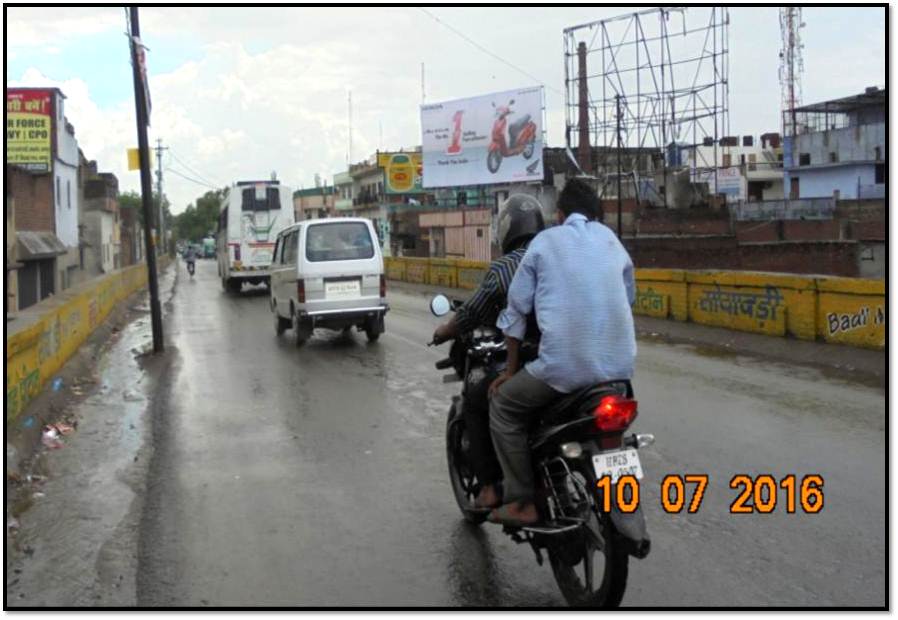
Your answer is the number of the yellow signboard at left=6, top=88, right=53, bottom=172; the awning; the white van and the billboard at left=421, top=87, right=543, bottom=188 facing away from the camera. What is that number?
1

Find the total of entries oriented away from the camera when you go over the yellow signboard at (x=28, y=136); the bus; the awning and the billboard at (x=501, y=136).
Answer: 1

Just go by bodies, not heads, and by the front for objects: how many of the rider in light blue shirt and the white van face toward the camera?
0

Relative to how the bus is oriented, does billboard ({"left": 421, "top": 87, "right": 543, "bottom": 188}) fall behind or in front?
in front

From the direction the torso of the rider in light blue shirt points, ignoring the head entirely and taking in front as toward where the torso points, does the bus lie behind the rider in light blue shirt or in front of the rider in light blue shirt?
in front

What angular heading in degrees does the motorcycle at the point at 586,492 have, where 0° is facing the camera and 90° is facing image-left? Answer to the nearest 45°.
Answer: approximately 135°

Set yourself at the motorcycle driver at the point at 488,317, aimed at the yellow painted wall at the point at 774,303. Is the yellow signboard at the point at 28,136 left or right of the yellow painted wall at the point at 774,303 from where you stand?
left

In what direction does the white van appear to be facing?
away from the camera

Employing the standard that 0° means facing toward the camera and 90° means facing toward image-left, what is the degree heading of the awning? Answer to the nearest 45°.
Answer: approximately 315°

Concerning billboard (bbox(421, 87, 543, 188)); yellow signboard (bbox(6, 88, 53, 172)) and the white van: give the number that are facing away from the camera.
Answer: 1

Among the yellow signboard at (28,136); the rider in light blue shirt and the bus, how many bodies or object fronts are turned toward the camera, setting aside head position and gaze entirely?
1

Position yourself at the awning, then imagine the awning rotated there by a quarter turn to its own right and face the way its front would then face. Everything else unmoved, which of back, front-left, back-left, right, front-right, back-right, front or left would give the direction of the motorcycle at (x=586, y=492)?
front-left

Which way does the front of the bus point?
away from the camera
